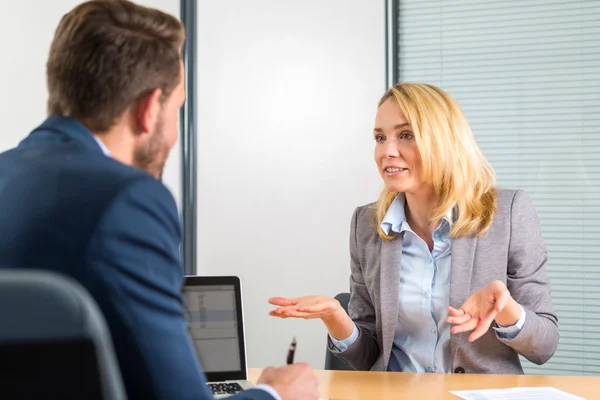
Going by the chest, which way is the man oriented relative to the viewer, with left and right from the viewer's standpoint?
facing away from the viewer and to the right of the viewer

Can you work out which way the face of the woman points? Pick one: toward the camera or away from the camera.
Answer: toward the camera

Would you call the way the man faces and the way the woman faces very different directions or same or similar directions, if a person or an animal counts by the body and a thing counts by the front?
very different directions

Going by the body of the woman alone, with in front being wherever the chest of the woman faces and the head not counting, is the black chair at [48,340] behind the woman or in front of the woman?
in front

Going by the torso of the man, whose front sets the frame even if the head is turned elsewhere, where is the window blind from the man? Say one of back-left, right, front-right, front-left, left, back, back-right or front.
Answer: front

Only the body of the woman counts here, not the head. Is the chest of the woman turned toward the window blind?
no

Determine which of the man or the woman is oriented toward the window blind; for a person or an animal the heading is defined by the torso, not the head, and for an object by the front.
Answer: the man

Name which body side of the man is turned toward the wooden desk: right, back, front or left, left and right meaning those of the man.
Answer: front

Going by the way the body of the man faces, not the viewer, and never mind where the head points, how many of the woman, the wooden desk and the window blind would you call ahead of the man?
3

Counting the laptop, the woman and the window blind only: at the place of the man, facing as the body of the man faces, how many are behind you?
0

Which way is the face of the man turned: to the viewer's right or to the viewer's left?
to the viewer's right

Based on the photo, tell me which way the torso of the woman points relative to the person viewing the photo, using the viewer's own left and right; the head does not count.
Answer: facing the viewer and to the left of the viewer

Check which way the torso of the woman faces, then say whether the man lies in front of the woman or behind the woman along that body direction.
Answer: in front

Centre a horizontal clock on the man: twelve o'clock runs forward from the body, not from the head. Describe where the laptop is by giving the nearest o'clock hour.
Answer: The laptop is roughly at 11 o'clock from the man.
